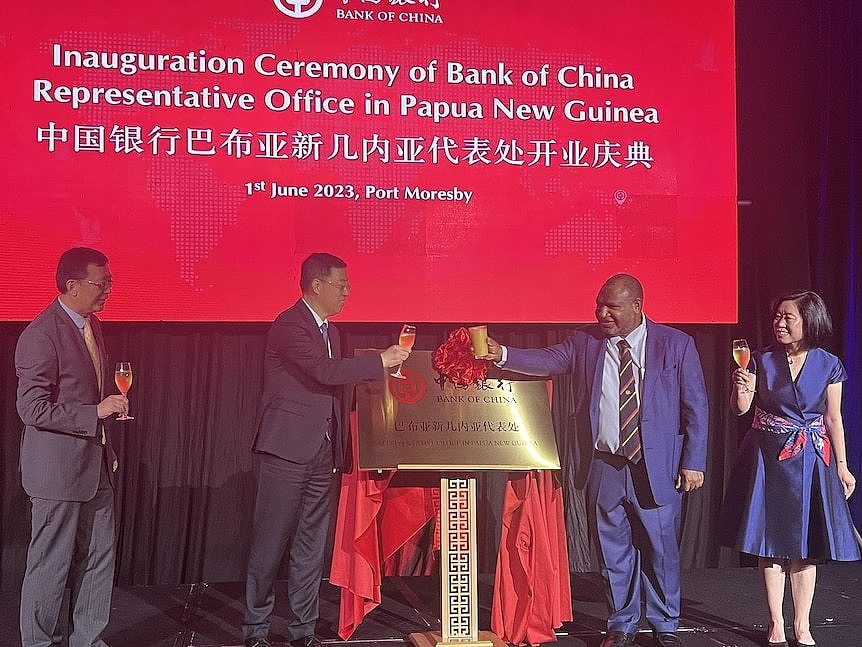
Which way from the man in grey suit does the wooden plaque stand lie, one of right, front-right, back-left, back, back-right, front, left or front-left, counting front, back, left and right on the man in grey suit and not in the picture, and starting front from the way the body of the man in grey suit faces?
front-left

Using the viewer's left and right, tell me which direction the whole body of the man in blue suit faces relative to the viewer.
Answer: facing the viewer and to the left of the viewer

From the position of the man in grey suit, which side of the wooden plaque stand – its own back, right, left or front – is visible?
right

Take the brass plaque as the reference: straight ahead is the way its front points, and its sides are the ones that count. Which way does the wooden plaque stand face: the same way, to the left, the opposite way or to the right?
the same way

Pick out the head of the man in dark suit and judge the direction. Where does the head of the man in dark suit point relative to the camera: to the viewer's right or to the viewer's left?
to the viewer's right

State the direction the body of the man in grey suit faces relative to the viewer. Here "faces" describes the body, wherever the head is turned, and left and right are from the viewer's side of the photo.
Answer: facing the viewer and to the right of the viewer

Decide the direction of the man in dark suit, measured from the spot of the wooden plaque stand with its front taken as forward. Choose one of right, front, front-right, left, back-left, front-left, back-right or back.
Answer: right

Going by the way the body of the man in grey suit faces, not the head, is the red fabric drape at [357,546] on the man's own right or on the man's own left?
on the man's own left

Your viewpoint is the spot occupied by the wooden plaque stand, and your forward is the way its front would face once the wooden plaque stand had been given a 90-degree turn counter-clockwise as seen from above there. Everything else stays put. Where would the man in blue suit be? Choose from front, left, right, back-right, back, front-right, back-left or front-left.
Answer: front

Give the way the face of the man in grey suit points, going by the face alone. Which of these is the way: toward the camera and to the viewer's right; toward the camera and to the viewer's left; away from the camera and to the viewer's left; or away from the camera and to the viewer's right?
toward the camera and to the viewer's right

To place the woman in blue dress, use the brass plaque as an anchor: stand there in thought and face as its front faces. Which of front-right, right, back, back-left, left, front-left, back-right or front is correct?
left

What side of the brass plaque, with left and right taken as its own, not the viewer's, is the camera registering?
front

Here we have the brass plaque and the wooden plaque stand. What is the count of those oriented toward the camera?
2

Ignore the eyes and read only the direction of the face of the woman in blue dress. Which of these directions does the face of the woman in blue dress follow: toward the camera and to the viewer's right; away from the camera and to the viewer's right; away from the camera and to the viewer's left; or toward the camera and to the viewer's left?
toward the camera and to the viewer's left
